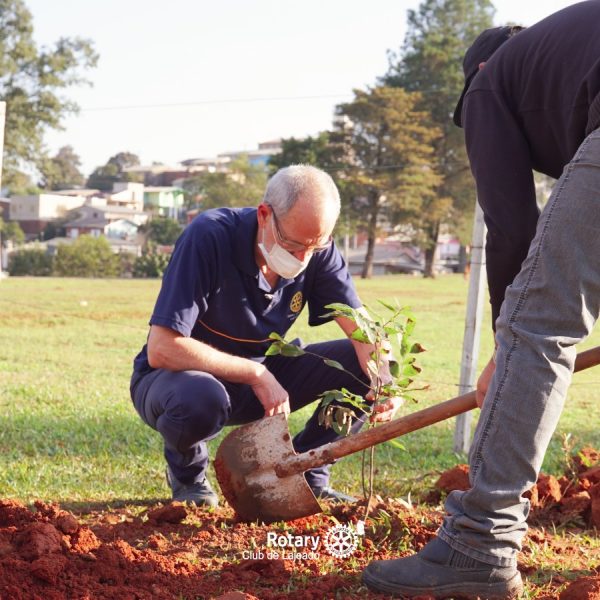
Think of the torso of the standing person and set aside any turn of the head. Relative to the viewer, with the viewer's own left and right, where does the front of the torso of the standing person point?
facing to the left of the viewer

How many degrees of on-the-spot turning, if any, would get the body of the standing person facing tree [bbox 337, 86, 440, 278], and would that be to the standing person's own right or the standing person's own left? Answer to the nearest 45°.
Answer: approximately 90° to the standing person's own right

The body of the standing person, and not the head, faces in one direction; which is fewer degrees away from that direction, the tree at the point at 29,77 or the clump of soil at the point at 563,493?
the tree

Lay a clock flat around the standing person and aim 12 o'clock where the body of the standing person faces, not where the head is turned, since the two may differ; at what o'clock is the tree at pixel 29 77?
The tree is roughly at 2 o'clock from the standing person.

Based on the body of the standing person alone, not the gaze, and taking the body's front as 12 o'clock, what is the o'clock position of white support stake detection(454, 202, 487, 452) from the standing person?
The white support stake is roughly at 3 o'clock from the standing person.

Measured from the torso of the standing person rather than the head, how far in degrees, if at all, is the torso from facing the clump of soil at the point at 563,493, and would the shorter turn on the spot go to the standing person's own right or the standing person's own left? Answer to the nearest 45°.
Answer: approximately 90° to the standing person's own right

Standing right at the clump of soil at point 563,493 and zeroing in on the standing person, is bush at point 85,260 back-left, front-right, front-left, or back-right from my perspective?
back-right
